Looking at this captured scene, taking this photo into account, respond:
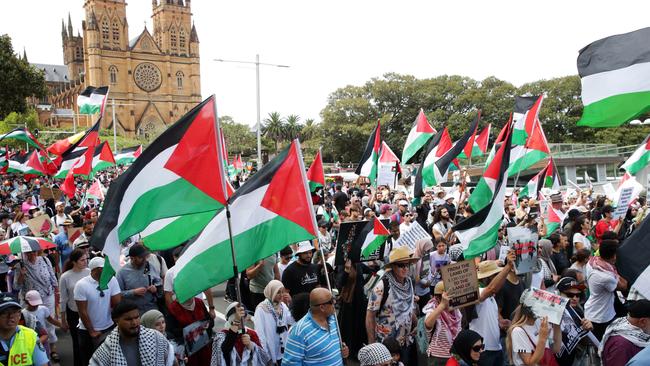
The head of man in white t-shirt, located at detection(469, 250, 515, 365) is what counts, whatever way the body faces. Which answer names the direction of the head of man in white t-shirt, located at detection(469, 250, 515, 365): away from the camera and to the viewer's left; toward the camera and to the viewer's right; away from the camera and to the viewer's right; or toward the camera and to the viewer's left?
toward the camera and to the viewer's left

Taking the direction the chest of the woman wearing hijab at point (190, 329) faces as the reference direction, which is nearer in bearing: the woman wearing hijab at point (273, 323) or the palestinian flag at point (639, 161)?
the woman wearing hijab

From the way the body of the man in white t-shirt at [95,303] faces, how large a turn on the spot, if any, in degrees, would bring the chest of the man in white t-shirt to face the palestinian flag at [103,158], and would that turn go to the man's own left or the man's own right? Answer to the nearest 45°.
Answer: approximately 135° to the man's own left

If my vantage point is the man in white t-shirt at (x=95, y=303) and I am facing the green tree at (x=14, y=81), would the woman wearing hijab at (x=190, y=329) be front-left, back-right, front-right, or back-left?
back-right

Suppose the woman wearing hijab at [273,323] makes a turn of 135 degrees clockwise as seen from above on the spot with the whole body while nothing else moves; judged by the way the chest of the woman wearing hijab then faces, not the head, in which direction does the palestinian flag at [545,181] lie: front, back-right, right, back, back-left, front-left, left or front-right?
back-right

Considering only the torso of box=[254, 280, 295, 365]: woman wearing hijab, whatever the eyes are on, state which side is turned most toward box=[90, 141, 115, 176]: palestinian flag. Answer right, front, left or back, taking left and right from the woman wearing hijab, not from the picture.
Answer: back

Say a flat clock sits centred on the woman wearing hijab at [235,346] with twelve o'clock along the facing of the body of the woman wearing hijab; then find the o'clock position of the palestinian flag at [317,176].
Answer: The palestinian flag is roughly at 8 o'clock from the woman wearing hijab.

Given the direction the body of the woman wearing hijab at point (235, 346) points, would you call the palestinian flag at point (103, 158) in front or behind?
behind
